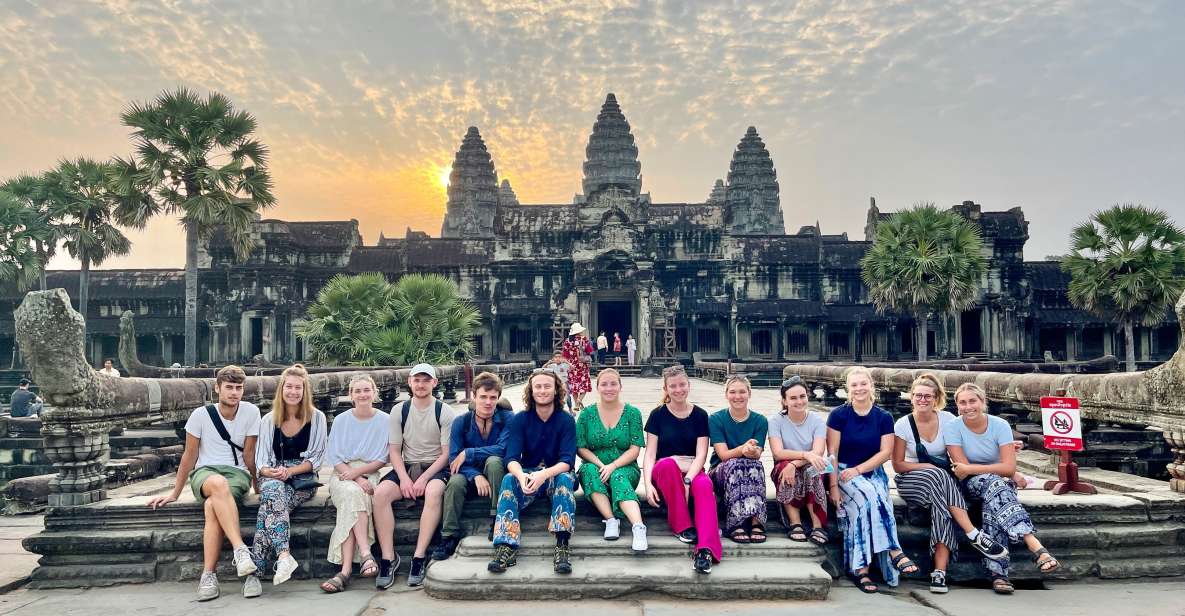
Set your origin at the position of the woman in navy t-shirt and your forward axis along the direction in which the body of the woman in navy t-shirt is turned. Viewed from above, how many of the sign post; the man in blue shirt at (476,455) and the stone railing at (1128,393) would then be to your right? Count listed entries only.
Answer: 1

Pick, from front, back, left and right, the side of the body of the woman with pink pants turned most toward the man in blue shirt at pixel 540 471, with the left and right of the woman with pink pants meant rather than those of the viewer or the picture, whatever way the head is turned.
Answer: right

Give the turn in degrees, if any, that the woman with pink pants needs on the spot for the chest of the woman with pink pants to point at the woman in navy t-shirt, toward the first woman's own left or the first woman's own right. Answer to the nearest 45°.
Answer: approximately 90° to the first woman's own left

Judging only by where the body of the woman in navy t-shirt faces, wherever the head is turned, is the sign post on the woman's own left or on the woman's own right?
on the woman's own left

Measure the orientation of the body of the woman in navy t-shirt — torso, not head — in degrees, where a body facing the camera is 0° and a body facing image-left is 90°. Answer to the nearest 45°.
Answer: approximately 0°

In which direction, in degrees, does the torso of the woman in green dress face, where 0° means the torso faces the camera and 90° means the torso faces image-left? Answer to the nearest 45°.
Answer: approximately 0°

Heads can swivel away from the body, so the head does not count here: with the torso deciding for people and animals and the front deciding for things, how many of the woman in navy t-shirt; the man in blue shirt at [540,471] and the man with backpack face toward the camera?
3

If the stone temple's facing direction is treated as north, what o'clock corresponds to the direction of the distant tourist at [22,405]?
The distant tourist is roughly at 1 o'clock from the stone temple.

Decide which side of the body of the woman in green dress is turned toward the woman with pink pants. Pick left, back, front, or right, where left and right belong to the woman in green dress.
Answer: left

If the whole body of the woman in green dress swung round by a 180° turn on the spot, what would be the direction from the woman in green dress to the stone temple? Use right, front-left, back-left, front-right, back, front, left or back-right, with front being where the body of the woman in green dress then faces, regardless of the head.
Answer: front
